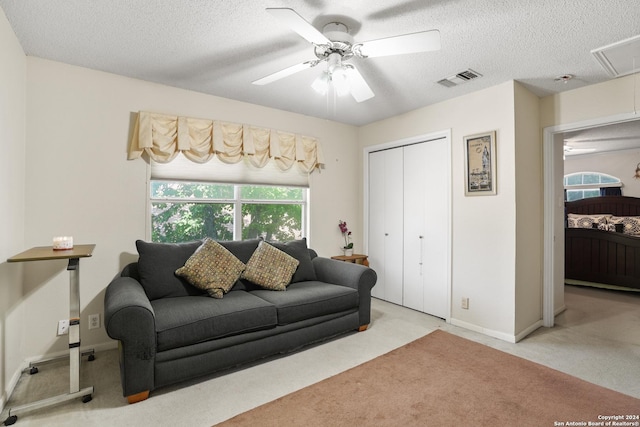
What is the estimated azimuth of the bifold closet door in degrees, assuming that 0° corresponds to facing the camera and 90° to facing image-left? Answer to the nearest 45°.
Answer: approximately 45°

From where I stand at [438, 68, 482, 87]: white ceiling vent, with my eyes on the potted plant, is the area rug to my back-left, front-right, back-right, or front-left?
back-left

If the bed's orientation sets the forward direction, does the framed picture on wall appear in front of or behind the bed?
in front

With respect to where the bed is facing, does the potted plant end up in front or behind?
in front

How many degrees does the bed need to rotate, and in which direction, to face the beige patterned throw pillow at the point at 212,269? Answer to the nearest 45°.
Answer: approximately 45° to its right

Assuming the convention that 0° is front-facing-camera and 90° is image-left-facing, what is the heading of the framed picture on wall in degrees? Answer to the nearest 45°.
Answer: approximately 45°

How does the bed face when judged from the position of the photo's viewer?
facing the viewer

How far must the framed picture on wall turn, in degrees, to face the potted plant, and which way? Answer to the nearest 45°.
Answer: approximately 45° to its right

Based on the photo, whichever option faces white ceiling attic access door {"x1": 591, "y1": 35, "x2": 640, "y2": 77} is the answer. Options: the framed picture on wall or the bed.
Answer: the bed

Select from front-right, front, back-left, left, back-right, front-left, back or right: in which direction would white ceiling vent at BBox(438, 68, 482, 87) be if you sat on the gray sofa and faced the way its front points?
front-left

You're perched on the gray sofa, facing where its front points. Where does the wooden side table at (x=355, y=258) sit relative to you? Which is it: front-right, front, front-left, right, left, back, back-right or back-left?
left

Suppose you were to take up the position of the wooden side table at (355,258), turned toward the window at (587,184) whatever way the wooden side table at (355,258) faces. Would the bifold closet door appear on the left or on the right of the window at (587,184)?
right

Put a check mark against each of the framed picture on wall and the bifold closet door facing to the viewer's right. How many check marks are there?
0

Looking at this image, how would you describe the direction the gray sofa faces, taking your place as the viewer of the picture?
facing the viewer and to the right of the viewer

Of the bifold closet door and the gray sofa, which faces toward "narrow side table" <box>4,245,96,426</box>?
the bifold closet door
